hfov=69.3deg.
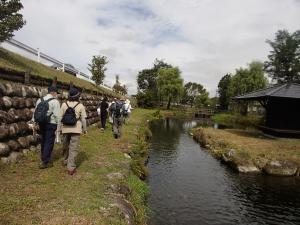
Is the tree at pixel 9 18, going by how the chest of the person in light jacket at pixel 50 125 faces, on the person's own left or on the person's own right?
on the person's own left

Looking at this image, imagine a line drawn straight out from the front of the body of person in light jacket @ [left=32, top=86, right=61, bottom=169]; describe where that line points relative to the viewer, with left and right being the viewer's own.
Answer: facing away from the viewer and to the right of the viewer

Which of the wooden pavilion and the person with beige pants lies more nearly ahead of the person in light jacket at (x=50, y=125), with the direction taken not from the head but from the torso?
the wooden pavilion

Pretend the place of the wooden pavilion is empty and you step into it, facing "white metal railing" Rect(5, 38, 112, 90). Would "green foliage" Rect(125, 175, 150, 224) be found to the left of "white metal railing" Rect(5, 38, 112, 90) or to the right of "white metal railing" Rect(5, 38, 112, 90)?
left

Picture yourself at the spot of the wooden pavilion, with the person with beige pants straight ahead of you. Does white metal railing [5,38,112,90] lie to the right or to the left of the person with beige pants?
right

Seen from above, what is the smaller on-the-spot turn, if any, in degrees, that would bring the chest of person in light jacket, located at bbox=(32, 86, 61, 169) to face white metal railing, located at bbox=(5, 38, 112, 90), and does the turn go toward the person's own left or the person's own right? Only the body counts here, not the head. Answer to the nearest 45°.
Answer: approximately 45° to the person's own left
